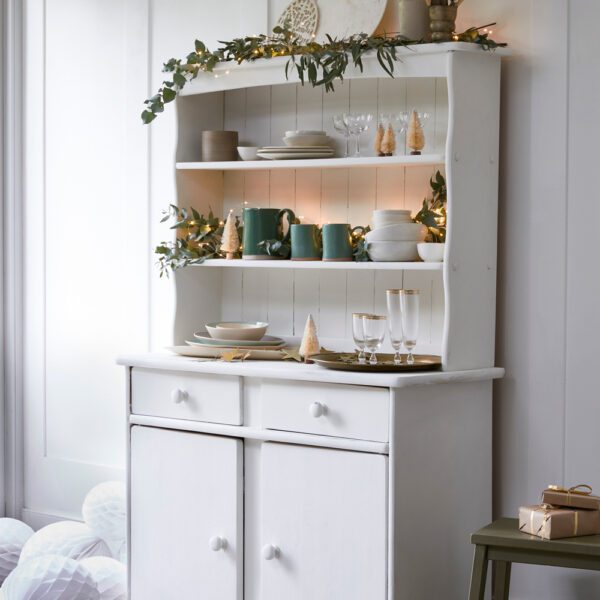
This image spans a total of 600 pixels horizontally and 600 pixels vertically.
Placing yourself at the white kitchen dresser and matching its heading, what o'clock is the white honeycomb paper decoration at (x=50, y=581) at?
The white honeycomb paper decoration is roughly at 2 o'clock from the white kitchen dresser.

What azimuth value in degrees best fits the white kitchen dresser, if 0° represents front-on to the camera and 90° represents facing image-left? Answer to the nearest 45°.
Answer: approximately 45°

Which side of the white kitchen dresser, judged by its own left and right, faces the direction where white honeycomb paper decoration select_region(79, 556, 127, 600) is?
right

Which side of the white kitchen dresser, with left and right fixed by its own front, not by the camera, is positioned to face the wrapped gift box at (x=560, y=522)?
left

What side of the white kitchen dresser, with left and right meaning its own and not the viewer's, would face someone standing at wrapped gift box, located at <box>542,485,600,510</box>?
left

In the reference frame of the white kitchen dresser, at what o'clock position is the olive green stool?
The olive green stool is roughly at 9 o'clock from the white kitchen dresser.

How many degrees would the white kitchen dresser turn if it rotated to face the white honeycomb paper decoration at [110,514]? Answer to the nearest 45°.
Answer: approximately 90° to its right
